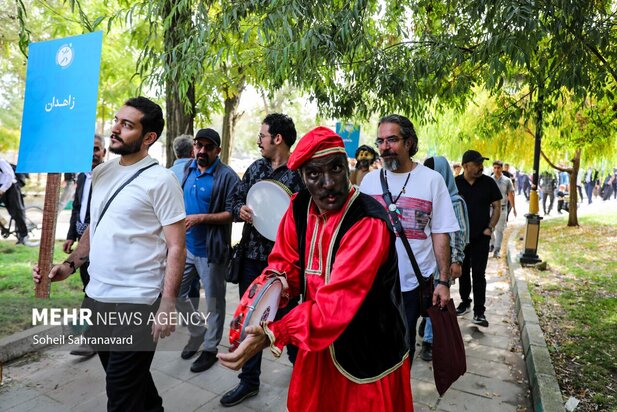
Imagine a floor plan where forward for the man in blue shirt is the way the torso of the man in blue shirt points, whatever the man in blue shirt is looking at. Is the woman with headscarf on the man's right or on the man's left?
on the man's left

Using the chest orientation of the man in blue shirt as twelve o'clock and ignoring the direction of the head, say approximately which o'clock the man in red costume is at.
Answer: The man in red costume is roughly at 10 o'clock from the man in blue shirt.

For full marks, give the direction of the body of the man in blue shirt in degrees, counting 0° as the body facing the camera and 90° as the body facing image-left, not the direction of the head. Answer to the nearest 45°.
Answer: approximately 45°

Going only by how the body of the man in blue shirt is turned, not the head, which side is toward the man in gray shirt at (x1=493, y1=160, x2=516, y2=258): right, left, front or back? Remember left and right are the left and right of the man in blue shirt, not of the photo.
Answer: back
